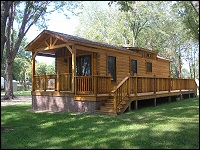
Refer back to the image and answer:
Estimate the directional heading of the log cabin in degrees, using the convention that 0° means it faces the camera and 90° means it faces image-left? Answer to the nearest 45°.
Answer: approximately 45°
